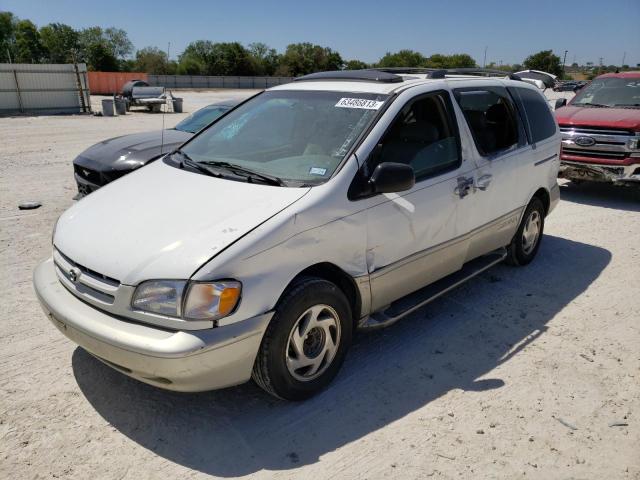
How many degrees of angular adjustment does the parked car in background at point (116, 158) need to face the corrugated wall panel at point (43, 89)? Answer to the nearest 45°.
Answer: approximately 135° to its right

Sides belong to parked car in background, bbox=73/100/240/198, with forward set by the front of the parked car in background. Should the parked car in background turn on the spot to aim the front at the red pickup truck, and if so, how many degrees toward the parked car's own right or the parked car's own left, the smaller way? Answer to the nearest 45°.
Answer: approximately 135° to the parked car's own left

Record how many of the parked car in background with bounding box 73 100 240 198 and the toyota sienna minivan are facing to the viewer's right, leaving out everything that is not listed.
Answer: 0

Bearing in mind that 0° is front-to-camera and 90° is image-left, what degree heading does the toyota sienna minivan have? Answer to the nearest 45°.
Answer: approximately 45°

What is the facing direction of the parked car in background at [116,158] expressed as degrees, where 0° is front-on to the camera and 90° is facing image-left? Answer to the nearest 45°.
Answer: approximately 45°

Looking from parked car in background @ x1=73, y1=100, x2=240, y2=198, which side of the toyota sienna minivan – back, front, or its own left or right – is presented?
right

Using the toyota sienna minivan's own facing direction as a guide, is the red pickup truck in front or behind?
behind

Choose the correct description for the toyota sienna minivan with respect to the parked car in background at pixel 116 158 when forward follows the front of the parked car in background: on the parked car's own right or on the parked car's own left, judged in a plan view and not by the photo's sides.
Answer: on the parked car's own left

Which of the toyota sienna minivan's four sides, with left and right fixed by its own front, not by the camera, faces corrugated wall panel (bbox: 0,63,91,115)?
right
